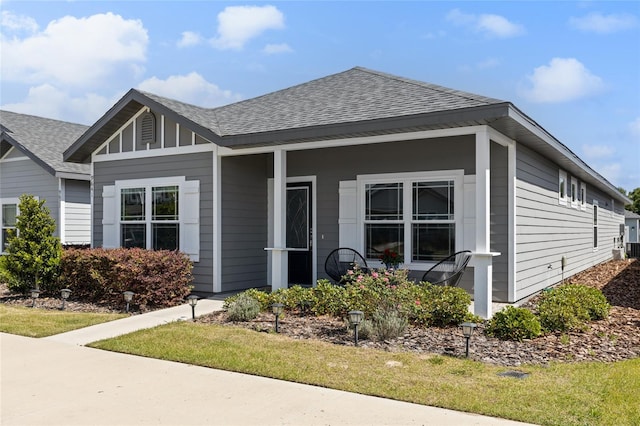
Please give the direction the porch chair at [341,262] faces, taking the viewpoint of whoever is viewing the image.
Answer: facing the viewer and to the right of the viewer

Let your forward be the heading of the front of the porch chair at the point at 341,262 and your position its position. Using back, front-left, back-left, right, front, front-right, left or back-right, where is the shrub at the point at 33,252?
back-right

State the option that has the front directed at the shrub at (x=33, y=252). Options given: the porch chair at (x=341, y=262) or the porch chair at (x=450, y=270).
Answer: the porch chair at (x=450, y=270)

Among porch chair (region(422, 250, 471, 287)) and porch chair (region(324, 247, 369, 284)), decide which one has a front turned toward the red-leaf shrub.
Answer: porch chair (region(422, 250, 471, 287))

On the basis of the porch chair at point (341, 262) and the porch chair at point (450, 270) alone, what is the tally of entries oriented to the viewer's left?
1

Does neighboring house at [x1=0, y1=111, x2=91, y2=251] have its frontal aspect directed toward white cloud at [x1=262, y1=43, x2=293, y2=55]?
no

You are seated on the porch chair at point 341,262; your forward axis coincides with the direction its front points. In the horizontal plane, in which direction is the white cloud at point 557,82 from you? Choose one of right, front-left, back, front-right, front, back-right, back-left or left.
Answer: left

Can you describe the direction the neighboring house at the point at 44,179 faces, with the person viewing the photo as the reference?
facing the viewer and to the left of the viewer

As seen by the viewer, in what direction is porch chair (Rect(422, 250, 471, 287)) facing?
to the viewer's left
